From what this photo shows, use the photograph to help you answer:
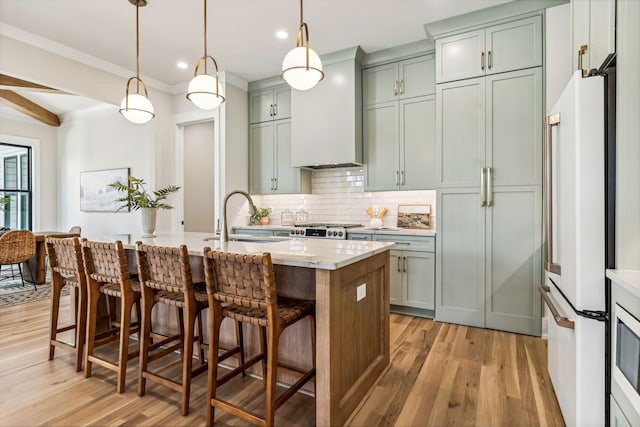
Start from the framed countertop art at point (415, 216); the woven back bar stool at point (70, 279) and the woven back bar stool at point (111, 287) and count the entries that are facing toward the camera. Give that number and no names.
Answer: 1

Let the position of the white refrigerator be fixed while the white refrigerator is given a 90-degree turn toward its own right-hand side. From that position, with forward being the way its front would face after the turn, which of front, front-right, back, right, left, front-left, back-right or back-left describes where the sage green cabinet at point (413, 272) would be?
front-left

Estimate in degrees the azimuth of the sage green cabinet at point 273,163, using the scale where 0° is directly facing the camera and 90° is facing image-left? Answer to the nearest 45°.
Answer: approximately 45°

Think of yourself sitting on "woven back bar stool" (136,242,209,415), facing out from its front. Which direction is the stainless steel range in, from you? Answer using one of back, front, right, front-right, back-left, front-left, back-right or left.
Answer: front

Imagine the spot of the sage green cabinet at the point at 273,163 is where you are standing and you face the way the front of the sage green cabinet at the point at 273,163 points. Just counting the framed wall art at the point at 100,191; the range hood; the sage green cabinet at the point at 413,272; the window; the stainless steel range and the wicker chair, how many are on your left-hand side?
3

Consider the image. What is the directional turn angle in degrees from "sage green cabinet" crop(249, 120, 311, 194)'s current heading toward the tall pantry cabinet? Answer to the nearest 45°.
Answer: approximately 90° to its left

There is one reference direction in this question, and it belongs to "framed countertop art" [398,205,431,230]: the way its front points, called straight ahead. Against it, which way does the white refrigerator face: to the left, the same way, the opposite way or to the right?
to the right

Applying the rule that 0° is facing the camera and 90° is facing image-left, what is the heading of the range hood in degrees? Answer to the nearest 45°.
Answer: approximately 45°

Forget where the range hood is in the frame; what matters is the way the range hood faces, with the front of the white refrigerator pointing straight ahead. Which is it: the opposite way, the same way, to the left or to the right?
to the left

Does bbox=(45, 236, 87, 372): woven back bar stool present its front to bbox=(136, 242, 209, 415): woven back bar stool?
no

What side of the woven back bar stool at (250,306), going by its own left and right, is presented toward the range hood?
front

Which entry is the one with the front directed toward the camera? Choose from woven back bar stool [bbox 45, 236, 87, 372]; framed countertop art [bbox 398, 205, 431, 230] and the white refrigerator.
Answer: the framed countertop art

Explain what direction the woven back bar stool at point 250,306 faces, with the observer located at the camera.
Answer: facing away from the viewer and to the right of the viewer

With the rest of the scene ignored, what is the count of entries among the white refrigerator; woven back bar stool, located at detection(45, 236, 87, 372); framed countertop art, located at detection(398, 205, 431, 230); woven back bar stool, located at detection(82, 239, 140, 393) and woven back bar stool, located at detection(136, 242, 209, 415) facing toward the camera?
1

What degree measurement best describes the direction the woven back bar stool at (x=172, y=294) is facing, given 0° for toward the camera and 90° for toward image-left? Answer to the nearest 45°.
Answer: approximately 225°

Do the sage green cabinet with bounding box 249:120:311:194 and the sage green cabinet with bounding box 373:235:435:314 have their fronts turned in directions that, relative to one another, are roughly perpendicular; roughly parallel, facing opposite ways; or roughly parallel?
roughly parallel

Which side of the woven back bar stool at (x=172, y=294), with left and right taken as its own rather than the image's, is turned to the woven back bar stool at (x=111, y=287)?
left
